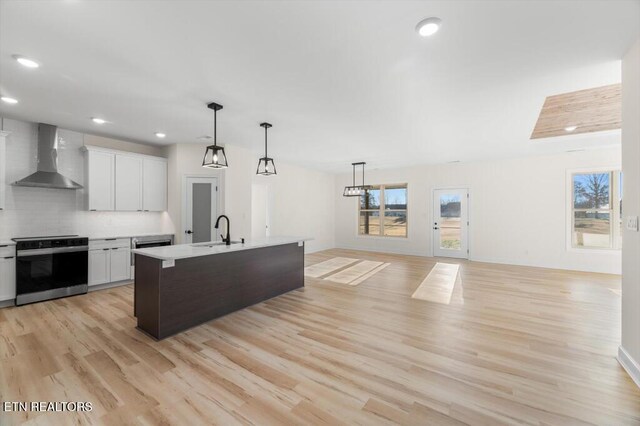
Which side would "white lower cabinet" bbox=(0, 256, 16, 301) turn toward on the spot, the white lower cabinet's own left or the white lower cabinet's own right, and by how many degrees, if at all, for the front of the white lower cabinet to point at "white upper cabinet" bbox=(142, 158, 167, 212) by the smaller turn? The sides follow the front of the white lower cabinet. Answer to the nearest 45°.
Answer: approximately 90° to the white lower cabinet's own left

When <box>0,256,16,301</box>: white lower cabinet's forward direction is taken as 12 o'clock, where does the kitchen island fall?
The kitchen island is roughly at 11 o'clock from the white lower cabinet.

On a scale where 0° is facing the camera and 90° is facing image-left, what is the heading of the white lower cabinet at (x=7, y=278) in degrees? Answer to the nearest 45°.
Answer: approximately 0°

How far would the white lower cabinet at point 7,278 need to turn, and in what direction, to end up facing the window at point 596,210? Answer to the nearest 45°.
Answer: approximately 45° to its left

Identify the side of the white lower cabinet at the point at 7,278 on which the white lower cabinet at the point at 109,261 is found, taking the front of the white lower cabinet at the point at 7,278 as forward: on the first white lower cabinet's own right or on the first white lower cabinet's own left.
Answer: on the first white lower cabinet's own left
